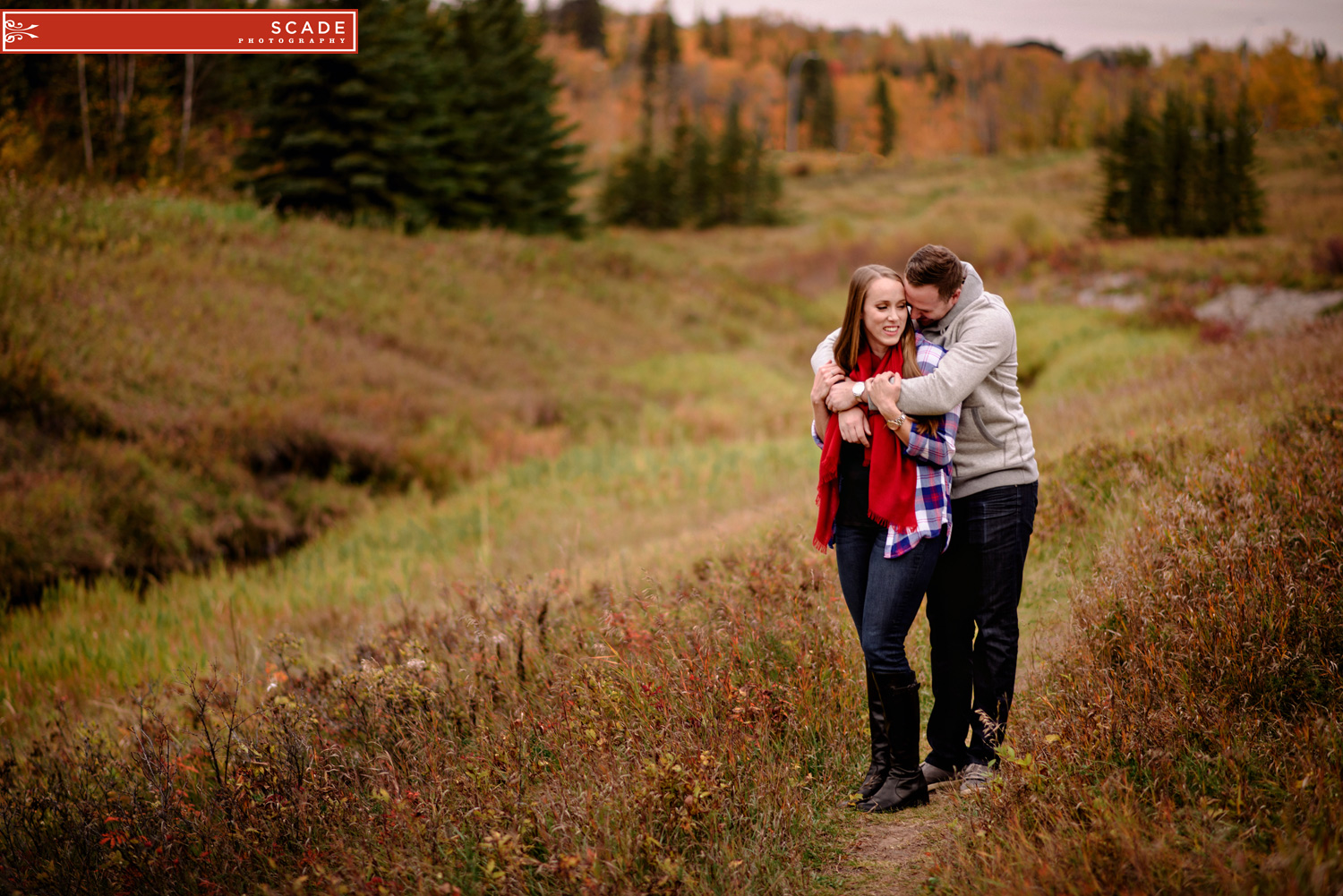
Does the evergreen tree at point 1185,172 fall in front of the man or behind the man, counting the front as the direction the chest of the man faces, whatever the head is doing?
behind

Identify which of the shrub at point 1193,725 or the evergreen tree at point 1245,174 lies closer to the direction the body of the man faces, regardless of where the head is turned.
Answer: the shrub

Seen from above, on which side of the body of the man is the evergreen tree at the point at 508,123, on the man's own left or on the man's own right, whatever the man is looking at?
on the man's own right

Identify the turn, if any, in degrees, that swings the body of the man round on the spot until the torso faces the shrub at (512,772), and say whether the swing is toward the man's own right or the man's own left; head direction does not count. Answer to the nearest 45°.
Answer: approximately 45° to the man's own right

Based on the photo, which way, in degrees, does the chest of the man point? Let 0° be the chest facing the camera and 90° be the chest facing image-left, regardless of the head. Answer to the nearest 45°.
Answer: approximately 45°

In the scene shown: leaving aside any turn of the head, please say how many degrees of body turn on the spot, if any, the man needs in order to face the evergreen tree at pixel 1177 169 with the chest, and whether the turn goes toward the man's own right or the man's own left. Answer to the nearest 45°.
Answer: approximately 135° to the man's own right

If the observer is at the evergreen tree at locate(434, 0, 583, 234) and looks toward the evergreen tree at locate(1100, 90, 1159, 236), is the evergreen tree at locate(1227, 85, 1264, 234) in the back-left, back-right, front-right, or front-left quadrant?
front-right

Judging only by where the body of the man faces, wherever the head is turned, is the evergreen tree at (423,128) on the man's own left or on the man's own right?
on the man's own right

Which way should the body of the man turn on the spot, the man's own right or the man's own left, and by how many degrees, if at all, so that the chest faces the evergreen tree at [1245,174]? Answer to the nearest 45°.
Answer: approximately 135° to the man's own right

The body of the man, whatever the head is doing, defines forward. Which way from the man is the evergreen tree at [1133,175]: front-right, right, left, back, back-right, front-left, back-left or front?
back-right
